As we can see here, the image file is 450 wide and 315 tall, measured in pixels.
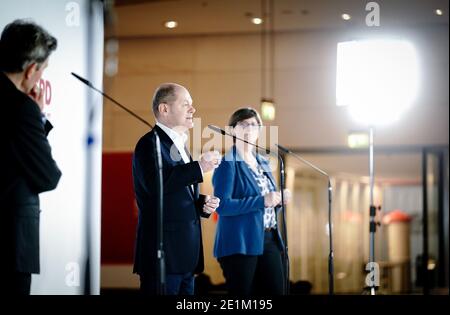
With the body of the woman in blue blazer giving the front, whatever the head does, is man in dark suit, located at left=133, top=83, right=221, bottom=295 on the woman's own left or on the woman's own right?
on the woman's own right

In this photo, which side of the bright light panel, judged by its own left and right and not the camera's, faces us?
front

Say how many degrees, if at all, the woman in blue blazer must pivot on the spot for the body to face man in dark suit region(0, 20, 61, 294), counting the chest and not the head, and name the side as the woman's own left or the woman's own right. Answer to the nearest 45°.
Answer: approximately 90° to the woman's own right

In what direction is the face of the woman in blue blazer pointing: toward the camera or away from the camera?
toward the camera

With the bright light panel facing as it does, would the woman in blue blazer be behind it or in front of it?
in front

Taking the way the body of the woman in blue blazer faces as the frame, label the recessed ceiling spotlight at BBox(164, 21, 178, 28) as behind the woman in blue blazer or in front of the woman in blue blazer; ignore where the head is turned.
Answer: behind

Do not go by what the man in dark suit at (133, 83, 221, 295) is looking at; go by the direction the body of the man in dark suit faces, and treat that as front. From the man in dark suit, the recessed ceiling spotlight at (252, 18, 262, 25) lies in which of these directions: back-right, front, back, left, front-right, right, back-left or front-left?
left

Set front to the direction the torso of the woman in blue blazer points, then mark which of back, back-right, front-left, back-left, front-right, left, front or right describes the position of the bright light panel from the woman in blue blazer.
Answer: left

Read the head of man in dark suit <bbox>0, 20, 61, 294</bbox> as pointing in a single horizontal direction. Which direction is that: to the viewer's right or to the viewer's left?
to the viewer's right
